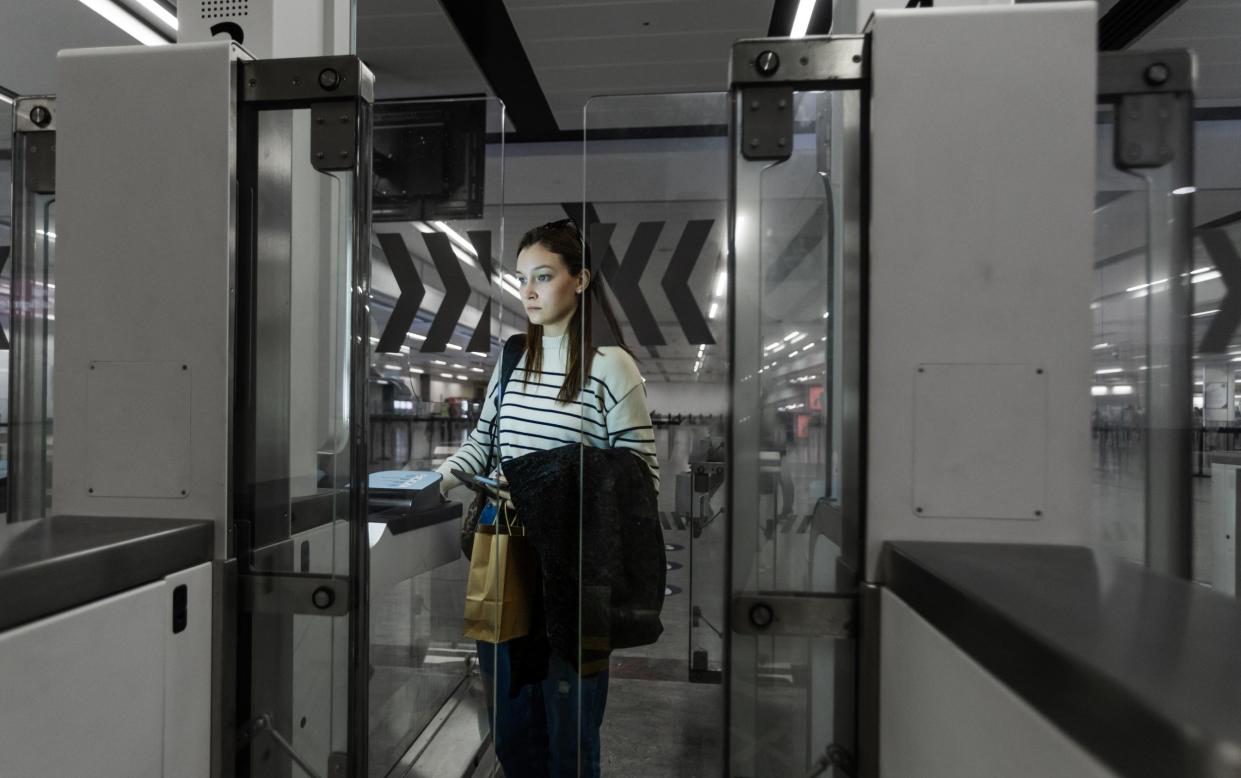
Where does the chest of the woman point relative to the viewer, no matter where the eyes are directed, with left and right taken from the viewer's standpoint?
facing the viewer and to the left of the viewer

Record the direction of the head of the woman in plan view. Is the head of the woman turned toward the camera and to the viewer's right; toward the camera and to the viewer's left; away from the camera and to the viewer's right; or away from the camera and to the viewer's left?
toward the camera and to the viewer's left

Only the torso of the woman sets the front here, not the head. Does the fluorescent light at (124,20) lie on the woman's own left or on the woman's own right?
on the woman's own right
